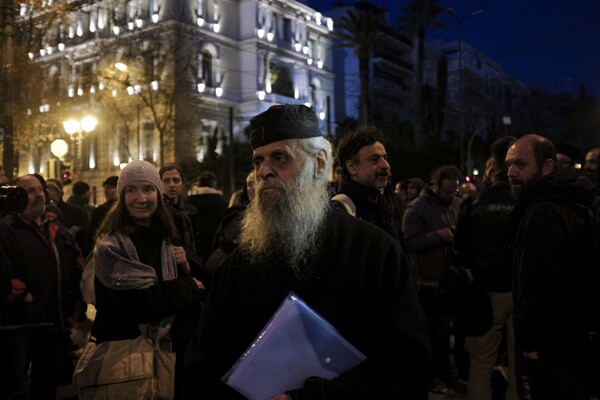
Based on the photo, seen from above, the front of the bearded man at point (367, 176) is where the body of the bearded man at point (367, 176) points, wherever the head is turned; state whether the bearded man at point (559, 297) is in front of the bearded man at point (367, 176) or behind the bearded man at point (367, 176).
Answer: in front

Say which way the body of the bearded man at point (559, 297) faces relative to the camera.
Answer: to the viewer's left

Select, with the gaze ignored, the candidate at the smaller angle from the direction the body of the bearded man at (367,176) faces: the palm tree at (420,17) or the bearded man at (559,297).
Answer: the bearded man

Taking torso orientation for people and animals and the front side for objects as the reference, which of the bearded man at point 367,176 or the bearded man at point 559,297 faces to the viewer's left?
the bearded man at point 559,297

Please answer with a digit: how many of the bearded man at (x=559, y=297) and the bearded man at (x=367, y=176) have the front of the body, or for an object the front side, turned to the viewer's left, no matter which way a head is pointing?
1

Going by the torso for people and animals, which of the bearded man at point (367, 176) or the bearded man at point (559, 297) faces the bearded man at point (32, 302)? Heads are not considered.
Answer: the bearded man at point (559, 297)

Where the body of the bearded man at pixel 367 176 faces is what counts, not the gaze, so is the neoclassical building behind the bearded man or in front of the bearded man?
behind

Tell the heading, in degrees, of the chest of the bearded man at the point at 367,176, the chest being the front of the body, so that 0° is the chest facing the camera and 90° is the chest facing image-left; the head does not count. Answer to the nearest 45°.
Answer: approximately 315°

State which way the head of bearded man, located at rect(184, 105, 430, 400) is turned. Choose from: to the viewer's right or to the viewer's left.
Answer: to the viewer's left

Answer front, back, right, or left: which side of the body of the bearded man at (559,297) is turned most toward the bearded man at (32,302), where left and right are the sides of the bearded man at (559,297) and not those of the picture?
front

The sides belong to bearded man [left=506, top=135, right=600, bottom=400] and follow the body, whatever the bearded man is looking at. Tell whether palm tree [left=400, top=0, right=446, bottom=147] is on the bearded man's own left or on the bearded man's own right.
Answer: on the bearded man's own right

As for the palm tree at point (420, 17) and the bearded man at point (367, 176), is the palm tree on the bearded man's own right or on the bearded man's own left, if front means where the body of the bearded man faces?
on the bearded man's own left

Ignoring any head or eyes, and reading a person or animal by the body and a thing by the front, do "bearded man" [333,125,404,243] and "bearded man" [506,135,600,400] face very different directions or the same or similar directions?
very different directions

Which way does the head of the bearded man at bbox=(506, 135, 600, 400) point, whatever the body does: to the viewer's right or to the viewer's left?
to the viewer's left
